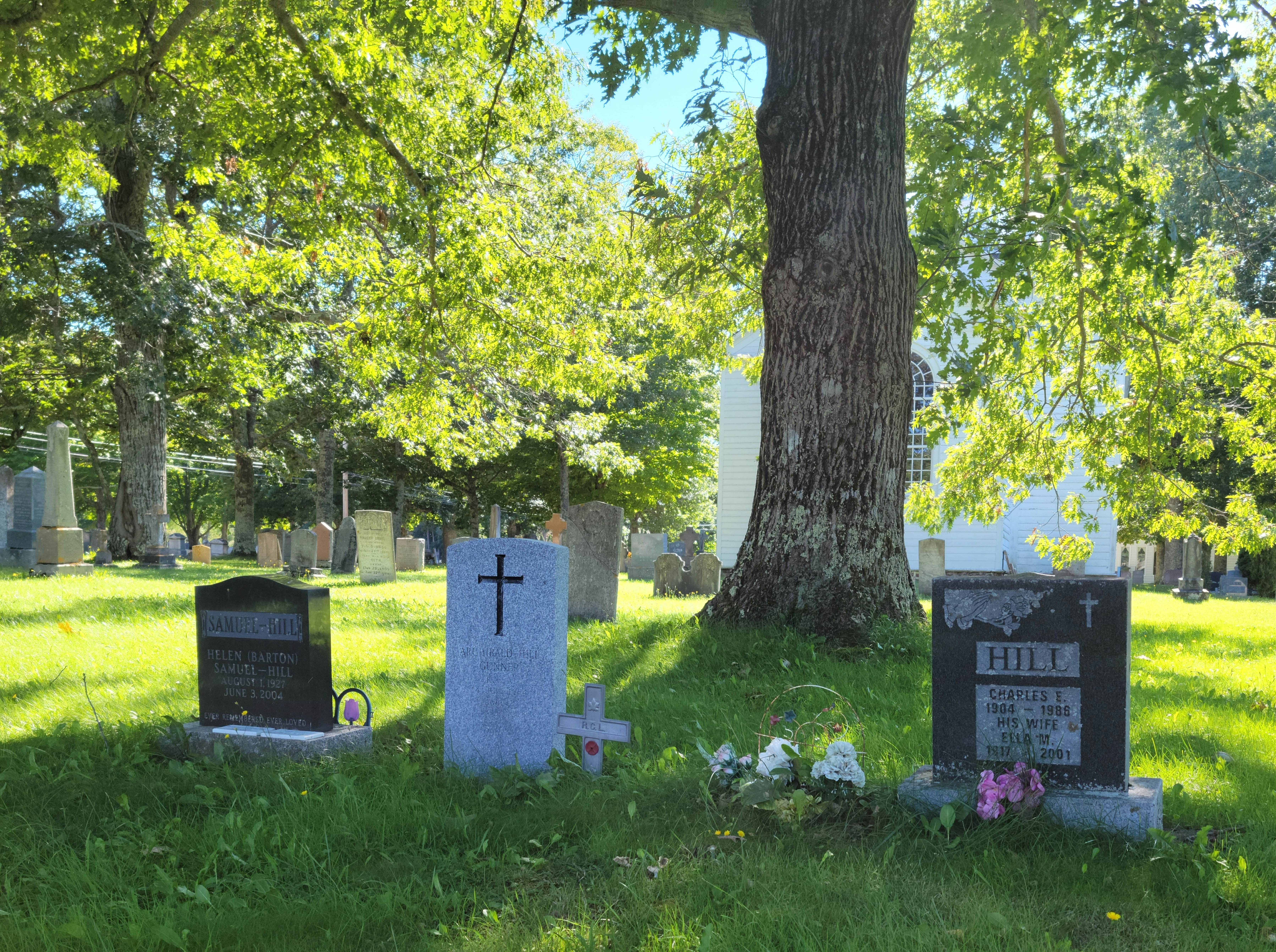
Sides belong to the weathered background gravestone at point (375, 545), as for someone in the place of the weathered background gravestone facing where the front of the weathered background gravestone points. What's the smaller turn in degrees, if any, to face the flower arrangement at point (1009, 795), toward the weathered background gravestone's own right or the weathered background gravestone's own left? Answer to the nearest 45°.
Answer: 0° — it already faces it

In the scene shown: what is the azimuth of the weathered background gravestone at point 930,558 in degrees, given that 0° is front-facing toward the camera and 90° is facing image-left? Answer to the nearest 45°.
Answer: approximately 0°

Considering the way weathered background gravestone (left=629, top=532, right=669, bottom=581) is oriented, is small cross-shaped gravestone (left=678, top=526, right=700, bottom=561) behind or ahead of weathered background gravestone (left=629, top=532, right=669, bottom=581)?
behind

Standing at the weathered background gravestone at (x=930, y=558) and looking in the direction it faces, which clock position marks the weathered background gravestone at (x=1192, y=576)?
the weathered background gravestone at (x=1192, y=576) is roughly at 8 o'clock from the weathered background gravestone at (x=930, y=558).

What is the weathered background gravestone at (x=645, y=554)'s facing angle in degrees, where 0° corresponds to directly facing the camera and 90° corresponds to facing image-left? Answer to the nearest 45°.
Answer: approximately 0°

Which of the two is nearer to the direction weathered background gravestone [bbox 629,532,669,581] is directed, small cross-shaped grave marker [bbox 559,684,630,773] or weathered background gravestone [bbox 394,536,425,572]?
the small cross-shaped grave marker
